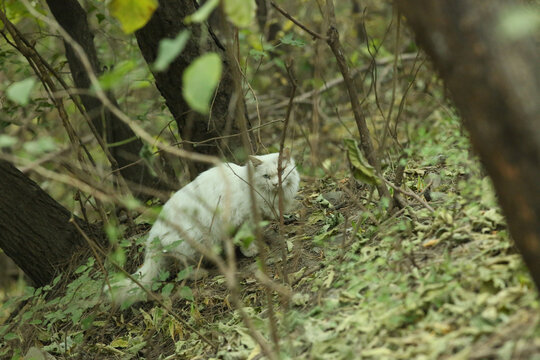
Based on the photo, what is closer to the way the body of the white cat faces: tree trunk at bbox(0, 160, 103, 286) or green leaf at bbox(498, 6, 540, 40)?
the green leaf

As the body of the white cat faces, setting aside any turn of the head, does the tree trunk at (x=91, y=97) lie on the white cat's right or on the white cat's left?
on the white cat's left

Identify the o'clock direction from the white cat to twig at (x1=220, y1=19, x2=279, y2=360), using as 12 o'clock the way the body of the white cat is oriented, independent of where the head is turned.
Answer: The twig is roughly at 3 o'clock from the white cat.

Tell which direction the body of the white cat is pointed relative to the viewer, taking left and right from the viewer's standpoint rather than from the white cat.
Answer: facing to the right of the viewer

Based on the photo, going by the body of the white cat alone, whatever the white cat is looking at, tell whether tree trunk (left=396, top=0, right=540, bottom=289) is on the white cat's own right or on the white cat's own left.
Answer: on the white cat's own right
